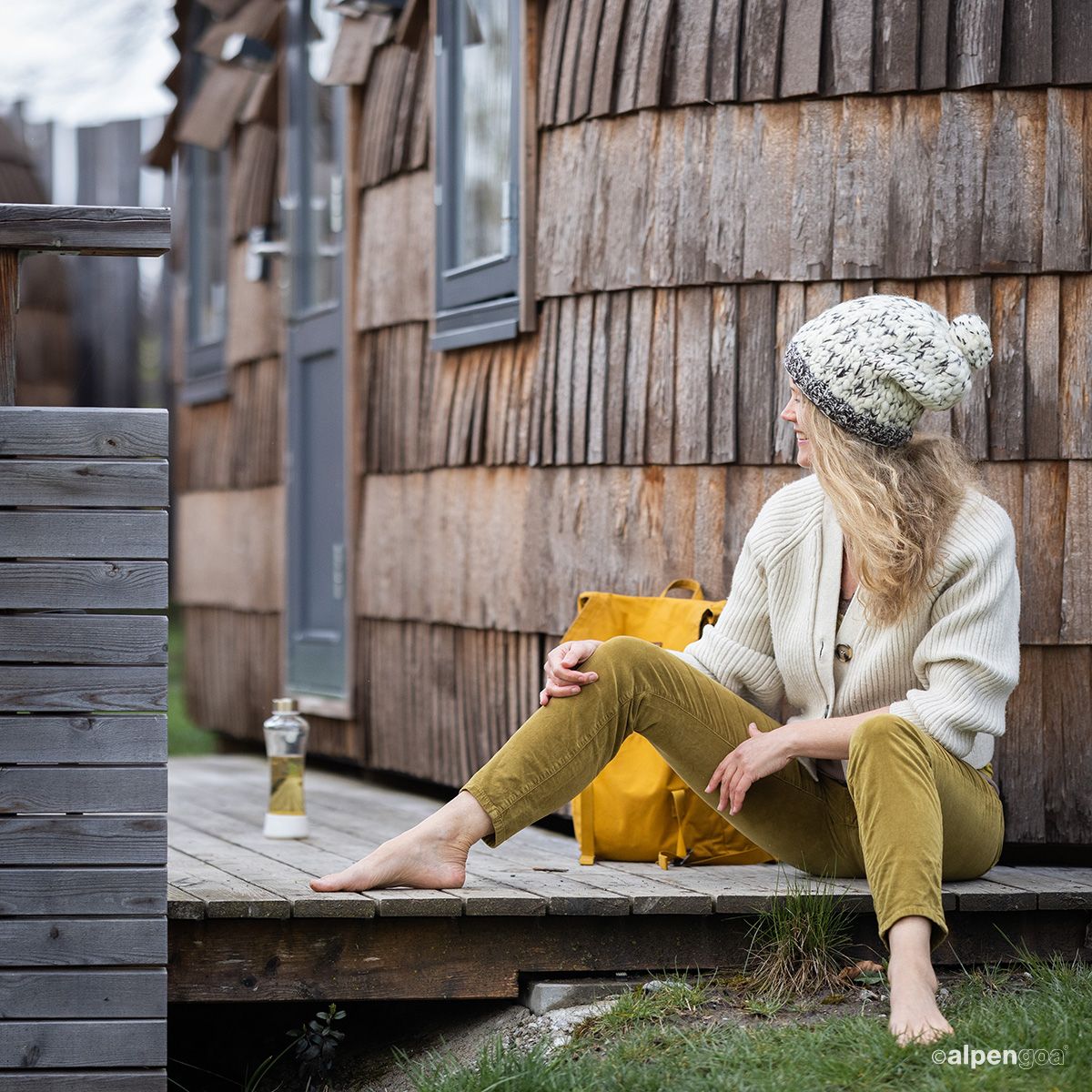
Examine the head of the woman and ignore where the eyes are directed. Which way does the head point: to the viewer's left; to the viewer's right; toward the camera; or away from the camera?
to the viewer's left

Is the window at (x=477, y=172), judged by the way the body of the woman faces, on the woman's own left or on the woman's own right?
on the woman's own right

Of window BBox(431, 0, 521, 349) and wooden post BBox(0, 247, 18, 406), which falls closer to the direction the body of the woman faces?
the wooden post

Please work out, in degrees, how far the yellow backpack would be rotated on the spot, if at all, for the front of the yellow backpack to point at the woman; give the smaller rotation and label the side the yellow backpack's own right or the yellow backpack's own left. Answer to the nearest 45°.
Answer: approximately 90° to the yellow backpack's own left

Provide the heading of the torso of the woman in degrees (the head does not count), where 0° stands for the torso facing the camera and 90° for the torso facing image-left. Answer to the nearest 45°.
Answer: approximately 45°

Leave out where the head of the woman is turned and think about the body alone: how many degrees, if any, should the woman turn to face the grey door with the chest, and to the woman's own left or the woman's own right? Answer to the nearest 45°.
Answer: approximately 90° to the woman's own right
